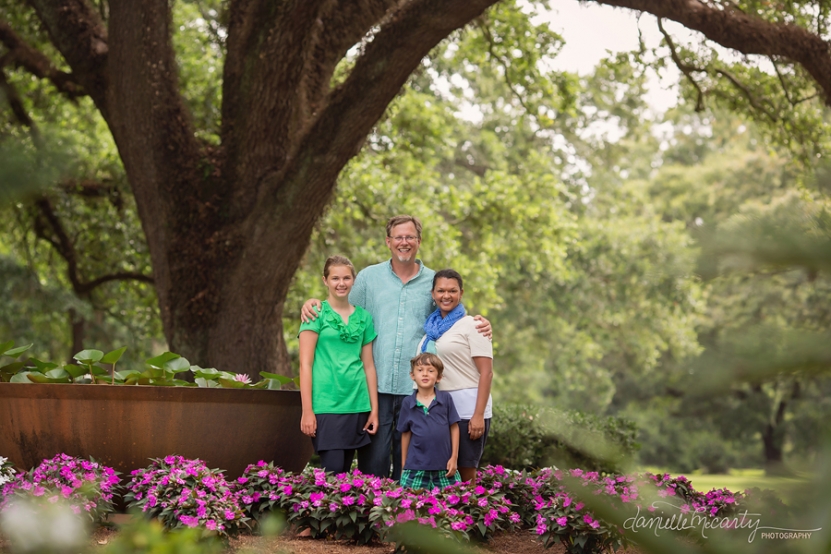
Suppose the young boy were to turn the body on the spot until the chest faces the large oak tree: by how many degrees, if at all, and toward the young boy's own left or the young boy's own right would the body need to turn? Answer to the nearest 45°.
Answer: approximately 135° to the young boy's own right

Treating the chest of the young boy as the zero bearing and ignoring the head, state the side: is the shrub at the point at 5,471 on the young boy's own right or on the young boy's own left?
on the young boy's own right

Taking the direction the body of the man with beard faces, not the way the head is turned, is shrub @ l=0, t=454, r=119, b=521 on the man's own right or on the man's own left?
on the man's own right

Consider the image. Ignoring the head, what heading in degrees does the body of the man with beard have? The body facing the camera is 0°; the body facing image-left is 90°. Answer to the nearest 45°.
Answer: approximately 0°

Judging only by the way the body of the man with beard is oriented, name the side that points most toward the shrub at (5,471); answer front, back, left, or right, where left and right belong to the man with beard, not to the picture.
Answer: right

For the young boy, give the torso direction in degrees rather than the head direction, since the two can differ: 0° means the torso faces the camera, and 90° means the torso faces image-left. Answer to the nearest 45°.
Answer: approximately 0°

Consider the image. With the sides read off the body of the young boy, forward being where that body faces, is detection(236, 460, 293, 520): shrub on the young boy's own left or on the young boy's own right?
on the young boy's own right
